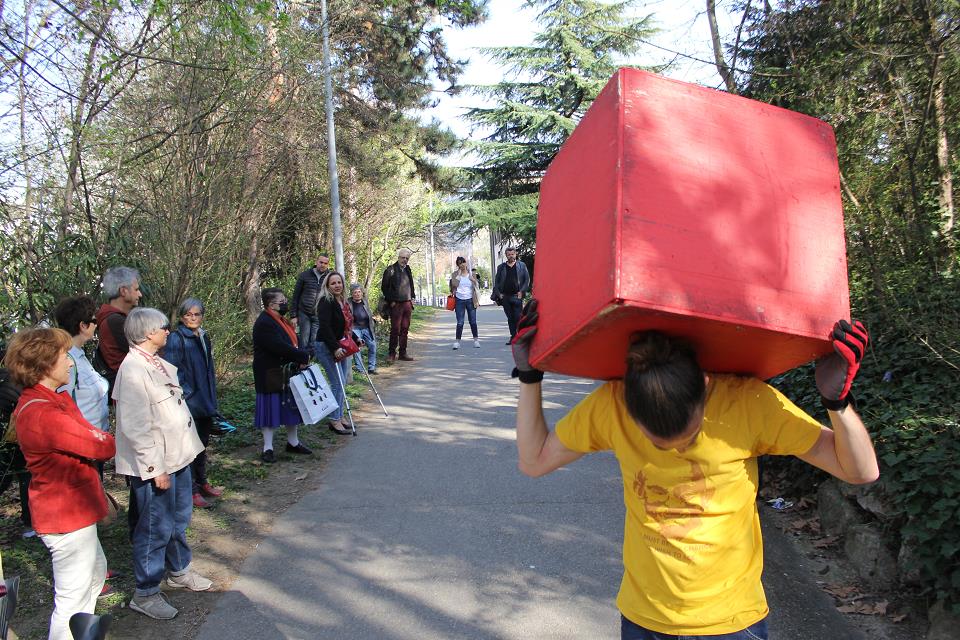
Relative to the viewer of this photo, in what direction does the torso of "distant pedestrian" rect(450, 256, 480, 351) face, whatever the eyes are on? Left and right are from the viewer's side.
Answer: facing the viewer

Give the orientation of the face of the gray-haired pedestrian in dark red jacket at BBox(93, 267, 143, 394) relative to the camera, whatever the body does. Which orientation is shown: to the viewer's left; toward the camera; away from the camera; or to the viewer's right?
to the viewer's right

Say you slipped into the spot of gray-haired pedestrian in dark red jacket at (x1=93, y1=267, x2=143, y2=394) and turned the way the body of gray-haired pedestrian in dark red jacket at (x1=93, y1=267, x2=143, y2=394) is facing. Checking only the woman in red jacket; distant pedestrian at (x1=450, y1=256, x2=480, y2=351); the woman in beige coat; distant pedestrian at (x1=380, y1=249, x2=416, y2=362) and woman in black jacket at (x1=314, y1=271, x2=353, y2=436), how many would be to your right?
2

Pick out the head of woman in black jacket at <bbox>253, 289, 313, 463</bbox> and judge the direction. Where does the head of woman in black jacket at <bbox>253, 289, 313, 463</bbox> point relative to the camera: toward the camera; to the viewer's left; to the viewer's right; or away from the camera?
to the viewer's right

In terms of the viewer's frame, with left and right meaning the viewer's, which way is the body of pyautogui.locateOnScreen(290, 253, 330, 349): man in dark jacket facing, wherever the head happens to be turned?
facing the viewer and to the right of the viewer

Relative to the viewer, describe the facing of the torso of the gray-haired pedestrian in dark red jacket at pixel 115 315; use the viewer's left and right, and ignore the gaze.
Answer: facing to the right of the viewer

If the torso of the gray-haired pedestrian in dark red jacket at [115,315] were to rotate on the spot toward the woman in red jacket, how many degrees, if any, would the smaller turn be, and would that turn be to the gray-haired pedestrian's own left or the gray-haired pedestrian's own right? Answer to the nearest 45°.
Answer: approximately 90° to the gray-haired pedestrian's own right

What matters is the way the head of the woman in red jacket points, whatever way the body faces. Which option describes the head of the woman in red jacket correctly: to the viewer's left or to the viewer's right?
to the viewer's right

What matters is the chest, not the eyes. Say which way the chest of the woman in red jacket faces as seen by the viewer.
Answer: to the viewer's right

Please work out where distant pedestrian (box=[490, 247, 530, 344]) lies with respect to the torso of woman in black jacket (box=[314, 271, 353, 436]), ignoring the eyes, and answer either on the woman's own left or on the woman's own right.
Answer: on the woman's own left

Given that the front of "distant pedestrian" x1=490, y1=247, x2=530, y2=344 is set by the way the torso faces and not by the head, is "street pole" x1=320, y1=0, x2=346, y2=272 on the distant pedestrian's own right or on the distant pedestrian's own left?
on the distant pedestrian's own right
